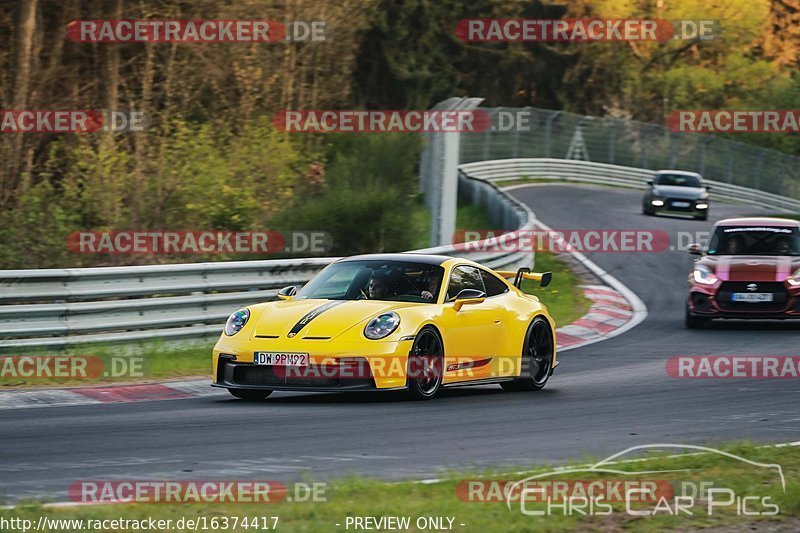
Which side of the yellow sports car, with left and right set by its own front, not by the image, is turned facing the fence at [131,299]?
right

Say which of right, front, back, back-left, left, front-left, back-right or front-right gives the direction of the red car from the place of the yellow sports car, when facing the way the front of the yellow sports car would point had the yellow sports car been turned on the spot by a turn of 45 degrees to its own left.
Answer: back-left

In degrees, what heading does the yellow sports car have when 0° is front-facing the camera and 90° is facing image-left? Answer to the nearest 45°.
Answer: approximately 45°

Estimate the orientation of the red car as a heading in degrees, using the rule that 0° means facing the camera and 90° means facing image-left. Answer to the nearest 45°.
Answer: approximately 0°
